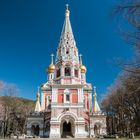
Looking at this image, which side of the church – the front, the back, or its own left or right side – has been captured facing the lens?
front
